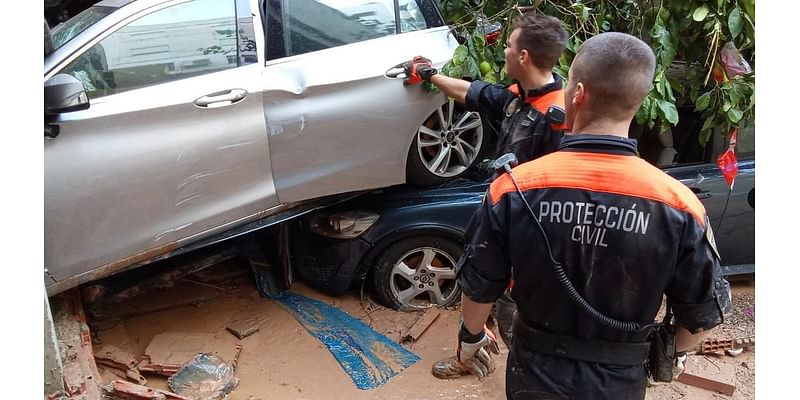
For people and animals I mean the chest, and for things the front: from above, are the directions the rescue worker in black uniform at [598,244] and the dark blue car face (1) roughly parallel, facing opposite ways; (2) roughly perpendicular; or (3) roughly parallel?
roughly perpendicular

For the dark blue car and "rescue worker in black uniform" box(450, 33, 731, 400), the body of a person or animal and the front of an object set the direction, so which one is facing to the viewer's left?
the dark blue car

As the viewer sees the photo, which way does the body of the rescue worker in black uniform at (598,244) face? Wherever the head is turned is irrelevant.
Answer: away from the camera

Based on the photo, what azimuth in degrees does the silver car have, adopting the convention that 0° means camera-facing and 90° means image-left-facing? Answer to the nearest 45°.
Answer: approximately 45°

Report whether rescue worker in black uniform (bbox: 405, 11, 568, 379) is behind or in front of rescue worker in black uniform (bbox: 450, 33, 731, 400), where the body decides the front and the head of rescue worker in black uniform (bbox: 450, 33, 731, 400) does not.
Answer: in front

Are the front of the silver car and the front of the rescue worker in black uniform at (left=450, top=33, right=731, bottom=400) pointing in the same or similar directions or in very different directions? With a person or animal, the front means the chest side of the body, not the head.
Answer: very different directions

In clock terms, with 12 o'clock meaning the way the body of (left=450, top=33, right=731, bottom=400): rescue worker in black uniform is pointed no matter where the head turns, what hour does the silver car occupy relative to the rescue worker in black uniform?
The silver car is roughly at 10 o'clock from the rescue worker in black uniform.

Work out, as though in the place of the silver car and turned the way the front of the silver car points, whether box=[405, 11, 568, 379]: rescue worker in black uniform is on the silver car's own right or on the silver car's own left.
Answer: on the silver car's own left

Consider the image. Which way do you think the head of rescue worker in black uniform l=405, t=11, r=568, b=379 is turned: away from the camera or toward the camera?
away from the camera

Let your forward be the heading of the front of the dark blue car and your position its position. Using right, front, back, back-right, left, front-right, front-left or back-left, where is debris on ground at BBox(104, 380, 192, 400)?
front-left

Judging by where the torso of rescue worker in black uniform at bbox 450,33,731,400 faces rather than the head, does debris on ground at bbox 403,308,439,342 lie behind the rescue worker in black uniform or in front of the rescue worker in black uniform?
in front

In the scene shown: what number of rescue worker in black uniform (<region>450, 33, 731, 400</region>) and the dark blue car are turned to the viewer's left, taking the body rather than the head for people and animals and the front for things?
1

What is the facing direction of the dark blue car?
to the viewer's left
